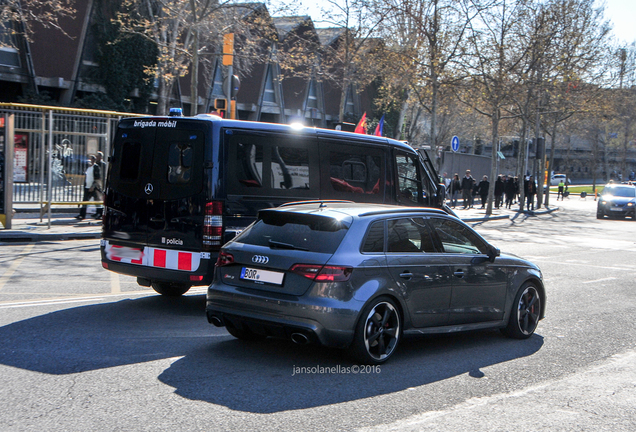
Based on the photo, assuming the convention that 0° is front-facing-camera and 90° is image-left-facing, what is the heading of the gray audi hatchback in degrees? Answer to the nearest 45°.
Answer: approximately 225°

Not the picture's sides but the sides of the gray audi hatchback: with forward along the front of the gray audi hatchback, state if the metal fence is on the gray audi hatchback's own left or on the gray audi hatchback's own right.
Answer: on the gray audi hatchback's own left

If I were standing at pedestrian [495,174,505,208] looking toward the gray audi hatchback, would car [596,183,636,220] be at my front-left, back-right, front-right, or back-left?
front-left

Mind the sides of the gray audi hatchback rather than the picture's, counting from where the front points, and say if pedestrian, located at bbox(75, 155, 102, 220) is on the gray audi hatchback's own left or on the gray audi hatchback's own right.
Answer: on the gray audi hatchback's own left

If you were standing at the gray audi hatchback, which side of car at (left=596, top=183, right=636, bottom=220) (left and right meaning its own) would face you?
front

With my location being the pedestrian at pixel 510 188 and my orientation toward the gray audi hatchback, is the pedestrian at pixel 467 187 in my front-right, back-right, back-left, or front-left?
front-right

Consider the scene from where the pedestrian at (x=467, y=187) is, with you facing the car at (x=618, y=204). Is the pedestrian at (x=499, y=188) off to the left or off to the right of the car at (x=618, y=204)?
left

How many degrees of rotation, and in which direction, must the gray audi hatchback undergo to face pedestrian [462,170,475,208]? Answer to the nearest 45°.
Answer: approximately 45° to its left

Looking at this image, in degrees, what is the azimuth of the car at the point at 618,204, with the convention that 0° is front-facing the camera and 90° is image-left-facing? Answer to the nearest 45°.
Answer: approximately 0°

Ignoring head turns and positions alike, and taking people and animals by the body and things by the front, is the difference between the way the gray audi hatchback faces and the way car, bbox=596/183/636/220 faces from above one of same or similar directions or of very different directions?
very different directions

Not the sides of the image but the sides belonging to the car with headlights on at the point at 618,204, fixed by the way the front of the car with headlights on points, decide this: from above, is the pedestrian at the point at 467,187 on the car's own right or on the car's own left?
on the car's own right

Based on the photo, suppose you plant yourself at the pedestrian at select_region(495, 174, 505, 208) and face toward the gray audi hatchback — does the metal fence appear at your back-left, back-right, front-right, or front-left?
front-right
